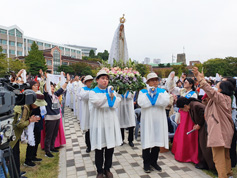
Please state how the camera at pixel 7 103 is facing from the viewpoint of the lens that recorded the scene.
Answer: facing to the right of the viewer

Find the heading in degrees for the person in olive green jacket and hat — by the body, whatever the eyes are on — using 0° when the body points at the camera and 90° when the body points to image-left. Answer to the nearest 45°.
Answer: approximately 270°

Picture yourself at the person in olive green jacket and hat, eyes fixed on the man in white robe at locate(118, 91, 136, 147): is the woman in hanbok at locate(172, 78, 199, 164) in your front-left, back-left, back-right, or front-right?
front-right

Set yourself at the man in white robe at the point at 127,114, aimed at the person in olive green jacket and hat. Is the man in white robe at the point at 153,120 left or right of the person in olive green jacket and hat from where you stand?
left

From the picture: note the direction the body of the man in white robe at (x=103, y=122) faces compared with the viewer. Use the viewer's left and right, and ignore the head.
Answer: facing the viewer and to the right of the viewer

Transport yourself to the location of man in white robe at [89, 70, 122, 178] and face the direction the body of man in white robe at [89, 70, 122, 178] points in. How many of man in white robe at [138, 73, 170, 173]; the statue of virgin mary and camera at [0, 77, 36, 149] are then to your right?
1

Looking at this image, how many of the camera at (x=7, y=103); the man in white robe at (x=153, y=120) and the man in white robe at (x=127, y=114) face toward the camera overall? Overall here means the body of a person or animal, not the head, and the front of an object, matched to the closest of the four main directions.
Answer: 2

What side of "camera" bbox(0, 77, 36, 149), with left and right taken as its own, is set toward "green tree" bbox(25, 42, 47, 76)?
left

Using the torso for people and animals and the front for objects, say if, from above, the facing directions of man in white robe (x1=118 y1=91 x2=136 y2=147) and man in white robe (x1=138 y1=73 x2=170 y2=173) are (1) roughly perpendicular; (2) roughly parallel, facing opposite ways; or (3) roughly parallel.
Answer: roughly parallel

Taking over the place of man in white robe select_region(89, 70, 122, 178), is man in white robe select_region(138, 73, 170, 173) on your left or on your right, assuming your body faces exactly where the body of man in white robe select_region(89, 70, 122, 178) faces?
on your left

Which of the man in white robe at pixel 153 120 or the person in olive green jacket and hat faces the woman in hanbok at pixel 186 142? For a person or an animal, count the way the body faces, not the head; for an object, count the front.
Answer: the person in olive green jacket and hat

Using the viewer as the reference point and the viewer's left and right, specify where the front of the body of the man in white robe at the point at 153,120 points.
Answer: facing the viewer

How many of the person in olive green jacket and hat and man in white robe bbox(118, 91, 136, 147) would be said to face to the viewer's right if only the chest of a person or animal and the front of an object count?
1
